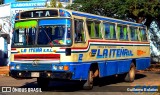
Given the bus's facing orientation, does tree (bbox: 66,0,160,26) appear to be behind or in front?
behind

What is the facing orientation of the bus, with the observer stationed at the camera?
facing the viewer and to the left of the viewer
